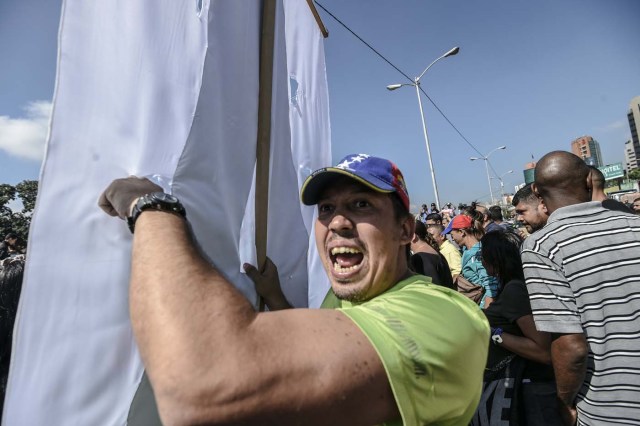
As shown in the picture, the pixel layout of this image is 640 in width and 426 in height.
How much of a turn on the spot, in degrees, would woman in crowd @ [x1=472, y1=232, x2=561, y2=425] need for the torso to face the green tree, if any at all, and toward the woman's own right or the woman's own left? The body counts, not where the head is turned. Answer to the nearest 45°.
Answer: approximately 45° to the woman's own right

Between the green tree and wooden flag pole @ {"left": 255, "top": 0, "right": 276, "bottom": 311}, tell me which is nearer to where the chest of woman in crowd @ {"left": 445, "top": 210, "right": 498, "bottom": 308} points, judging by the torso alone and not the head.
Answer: the green tree

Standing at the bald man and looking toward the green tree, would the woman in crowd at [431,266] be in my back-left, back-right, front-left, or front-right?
front-right

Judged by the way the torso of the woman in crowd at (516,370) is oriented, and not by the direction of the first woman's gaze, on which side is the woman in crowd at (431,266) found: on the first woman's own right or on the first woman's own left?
on the first woman's own right

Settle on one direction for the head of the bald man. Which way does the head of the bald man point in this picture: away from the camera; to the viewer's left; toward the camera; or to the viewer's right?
away from the camera

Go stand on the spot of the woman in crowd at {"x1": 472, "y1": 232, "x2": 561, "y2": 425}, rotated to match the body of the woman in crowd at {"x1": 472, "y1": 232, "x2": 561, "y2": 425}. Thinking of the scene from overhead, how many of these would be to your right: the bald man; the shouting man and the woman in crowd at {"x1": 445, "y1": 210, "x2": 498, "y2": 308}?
1

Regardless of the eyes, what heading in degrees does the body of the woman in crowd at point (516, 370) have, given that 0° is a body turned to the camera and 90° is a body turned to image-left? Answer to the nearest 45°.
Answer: approximately 90°

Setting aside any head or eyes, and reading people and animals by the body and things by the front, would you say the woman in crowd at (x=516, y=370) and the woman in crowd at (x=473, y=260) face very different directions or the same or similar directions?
same or similar directions

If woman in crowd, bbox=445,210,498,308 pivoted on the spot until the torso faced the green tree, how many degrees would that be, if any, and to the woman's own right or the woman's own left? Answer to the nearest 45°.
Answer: approximately 45° to the woman's own right

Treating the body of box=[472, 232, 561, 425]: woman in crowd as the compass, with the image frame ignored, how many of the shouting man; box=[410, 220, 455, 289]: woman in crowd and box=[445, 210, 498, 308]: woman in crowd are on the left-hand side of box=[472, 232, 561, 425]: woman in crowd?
1

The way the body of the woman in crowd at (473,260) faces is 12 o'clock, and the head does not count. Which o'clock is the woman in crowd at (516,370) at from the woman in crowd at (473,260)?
the woman in crowd at (516,370) is roughly at 9 o'clock from the woman in crowd at (473,260).

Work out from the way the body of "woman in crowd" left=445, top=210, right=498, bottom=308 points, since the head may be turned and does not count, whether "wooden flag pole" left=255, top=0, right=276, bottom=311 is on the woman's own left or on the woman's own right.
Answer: on the woman's own left

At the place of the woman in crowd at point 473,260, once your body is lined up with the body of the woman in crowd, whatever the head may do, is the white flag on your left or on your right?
on your left

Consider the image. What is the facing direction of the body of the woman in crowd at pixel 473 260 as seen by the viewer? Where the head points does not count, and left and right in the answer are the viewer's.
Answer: facing to the left of the viewer
